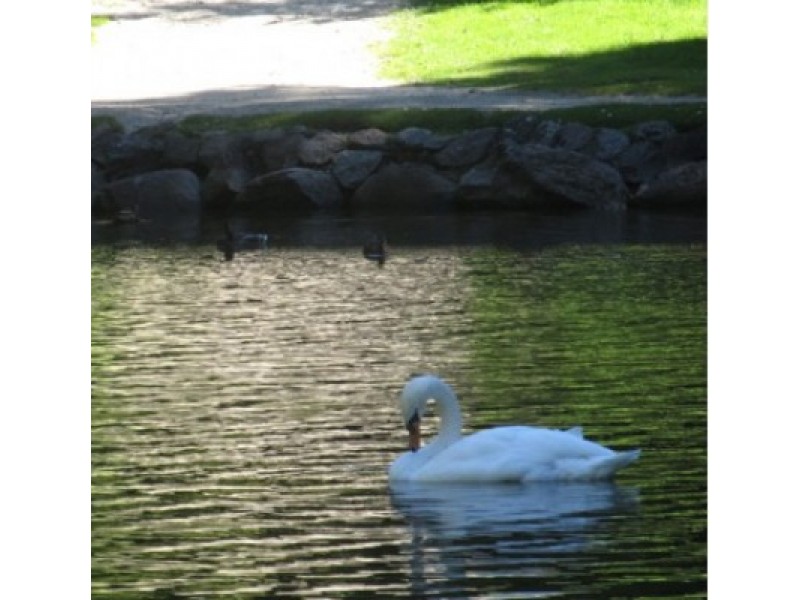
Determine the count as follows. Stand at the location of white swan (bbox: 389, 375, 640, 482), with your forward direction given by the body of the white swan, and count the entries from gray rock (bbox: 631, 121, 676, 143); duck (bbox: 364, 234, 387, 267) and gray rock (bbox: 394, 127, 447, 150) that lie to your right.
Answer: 3

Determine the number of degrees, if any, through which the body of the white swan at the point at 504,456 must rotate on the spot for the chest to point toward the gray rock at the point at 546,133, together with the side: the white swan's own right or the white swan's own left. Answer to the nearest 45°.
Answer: approximately 90° to the white swan's own right

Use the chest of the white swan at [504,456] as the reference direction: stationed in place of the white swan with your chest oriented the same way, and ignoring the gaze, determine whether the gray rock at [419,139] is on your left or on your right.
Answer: on your right

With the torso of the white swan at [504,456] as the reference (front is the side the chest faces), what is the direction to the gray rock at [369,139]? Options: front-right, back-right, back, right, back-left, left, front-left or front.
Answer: right

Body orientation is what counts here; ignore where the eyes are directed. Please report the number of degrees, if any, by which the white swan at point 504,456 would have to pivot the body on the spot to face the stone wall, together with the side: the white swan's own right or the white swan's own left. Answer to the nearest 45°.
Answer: approximately 90° to the white swan's own right

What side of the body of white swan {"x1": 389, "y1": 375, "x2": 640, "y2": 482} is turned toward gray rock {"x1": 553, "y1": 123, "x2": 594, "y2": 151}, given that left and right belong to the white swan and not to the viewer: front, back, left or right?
right

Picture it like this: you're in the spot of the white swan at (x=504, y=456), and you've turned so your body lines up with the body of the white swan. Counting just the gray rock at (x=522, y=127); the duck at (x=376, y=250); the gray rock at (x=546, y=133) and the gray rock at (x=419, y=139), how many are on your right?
4

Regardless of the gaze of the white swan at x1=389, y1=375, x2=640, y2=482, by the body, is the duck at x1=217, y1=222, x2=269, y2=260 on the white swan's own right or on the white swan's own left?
on the white swan's own right

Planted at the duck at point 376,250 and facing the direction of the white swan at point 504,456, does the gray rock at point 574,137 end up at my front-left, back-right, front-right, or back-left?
back-left

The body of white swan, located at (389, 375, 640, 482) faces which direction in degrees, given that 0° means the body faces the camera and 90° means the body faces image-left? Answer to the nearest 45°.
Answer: approximately 90°
